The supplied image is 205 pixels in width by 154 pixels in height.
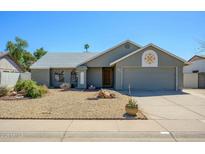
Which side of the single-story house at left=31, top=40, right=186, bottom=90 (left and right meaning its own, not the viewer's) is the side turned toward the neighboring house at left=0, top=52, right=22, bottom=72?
right

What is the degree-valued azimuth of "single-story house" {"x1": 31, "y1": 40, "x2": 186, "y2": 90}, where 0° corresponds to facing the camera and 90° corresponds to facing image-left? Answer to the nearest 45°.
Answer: approximately 0°

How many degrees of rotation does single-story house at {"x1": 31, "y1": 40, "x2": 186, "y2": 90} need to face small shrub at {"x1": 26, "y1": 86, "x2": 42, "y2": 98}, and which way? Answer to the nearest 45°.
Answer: approximately 45° to its right

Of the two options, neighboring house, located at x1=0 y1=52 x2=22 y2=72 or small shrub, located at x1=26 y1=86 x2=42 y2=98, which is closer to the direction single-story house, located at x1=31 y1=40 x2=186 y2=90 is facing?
the small shrub
